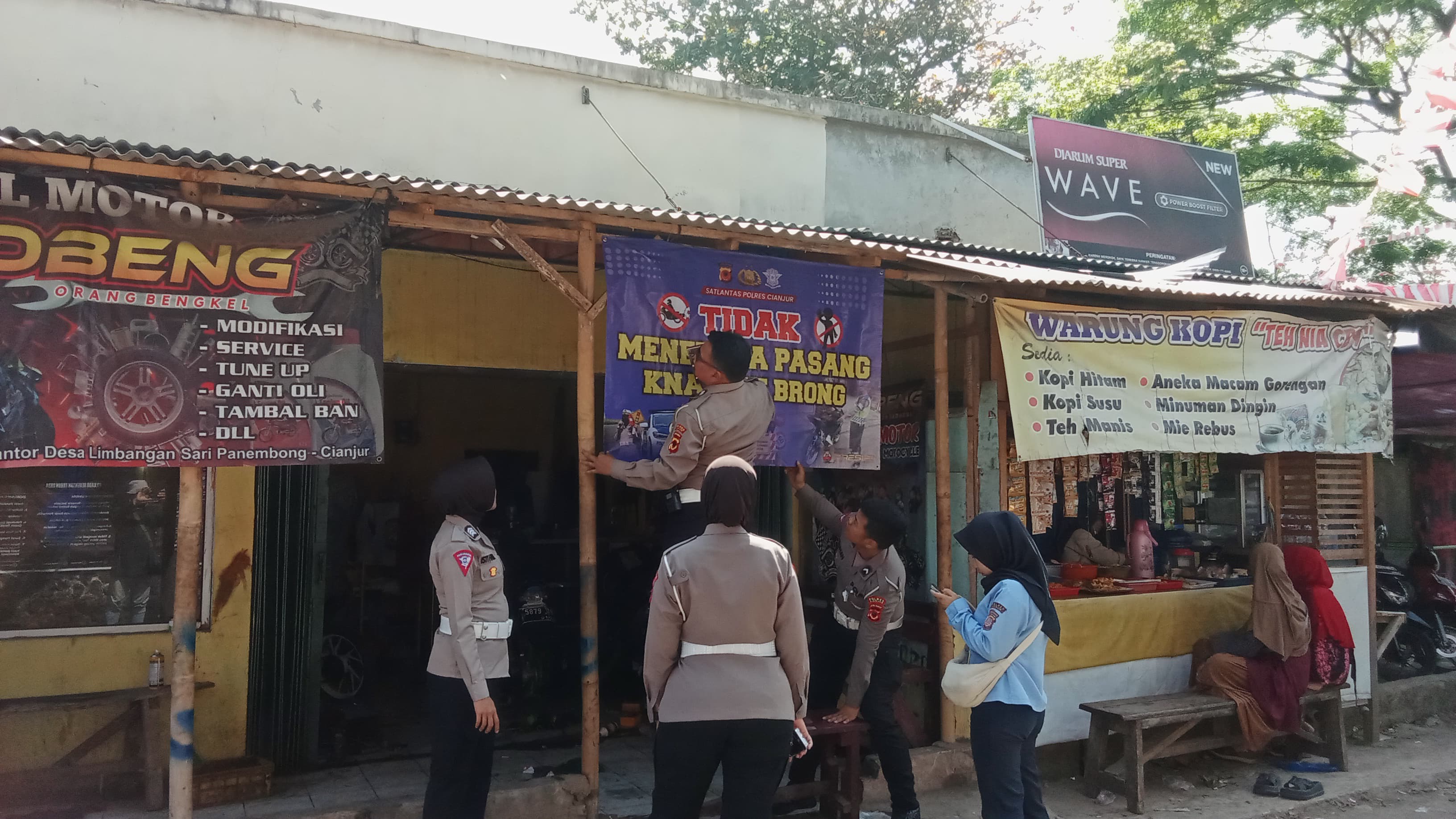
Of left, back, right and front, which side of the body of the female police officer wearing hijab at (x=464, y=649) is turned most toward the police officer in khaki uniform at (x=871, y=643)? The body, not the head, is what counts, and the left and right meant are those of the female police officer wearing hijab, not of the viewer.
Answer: front

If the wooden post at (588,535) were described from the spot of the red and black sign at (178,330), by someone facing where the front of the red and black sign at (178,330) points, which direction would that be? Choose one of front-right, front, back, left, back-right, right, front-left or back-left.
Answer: left

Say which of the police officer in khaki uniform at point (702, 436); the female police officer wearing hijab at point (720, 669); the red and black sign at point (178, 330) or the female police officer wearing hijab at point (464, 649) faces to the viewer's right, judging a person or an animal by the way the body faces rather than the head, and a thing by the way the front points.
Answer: the female police officer wearing hijab at point (464, 649)

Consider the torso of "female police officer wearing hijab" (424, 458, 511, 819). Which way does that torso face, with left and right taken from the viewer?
facing to the right of the viewer

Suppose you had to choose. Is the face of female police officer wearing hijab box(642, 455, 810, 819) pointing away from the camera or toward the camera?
away from the camera

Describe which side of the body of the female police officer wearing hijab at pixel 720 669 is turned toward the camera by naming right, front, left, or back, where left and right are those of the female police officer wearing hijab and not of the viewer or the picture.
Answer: back

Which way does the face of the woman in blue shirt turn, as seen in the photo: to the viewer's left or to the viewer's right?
to the viewer's left

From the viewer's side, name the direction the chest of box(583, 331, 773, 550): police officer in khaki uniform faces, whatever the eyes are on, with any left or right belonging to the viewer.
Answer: facing away from the viewer and to the left of the viewer

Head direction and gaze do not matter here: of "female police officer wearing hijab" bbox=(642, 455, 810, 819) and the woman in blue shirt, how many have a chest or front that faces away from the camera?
1

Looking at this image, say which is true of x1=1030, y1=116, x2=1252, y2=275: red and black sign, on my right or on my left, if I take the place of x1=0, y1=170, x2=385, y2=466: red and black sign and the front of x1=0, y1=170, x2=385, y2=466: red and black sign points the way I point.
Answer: on my left

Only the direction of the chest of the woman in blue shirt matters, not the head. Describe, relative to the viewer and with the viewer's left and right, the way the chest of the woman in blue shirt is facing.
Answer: facing to the left of the viewer

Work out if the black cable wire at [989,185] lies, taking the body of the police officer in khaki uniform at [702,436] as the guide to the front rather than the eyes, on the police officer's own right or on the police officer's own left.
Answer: on the police officer's own right

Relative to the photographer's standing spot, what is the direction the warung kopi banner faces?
facing the viewer

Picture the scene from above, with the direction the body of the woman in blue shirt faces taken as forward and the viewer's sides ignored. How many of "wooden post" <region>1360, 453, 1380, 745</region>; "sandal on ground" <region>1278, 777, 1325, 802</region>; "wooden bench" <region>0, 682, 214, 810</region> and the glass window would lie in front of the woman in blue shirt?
2

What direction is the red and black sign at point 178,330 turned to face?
toward the camera

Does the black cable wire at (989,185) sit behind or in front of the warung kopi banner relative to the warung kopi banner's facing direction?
behind
